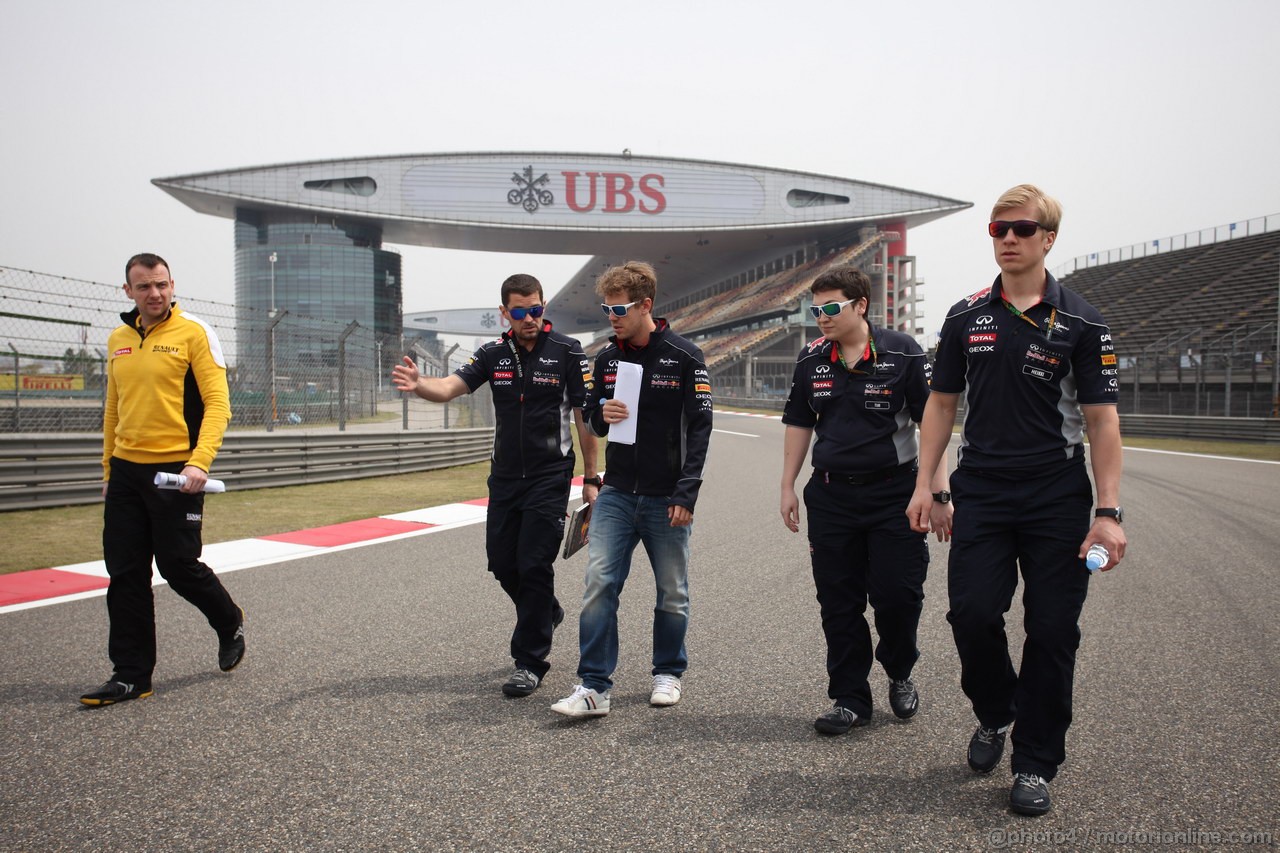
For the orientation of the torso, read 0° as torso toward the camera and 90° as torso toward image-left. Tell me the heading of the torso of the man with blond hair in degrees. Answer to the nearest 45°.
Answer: approximately 0°

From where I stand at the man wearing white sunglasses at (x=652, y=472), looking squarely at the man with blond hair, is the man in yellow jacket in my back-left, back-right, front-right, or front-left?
back-right

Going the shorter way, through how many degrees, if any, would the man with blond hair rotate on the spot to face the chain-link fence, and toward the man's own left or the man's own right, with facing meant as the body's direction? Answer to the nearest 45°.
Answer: approximately 135° to the man's own right

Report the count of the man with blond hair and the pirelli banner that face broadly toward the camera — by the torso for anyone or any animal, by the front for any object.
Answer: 2

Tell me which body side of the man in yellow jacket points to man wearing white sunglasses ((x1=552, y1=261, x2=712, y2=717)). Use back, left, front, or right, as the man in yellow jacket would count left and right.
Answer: left

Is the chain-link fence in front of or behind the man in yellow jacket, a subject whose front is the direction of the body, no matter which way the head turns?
behind

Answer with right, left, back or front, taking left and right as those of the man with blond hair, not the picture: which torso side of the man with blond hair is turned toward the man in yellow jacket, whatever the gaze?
right

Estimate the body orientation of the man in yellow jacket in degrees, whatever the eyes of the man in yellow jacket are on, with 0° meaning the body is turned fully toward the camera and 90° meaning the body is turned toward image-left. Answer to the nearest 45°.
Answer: approximately 45°

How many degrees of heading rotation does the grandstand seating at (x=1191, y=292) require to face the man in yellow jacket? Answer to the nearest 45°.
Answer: approximately 45° to its left
